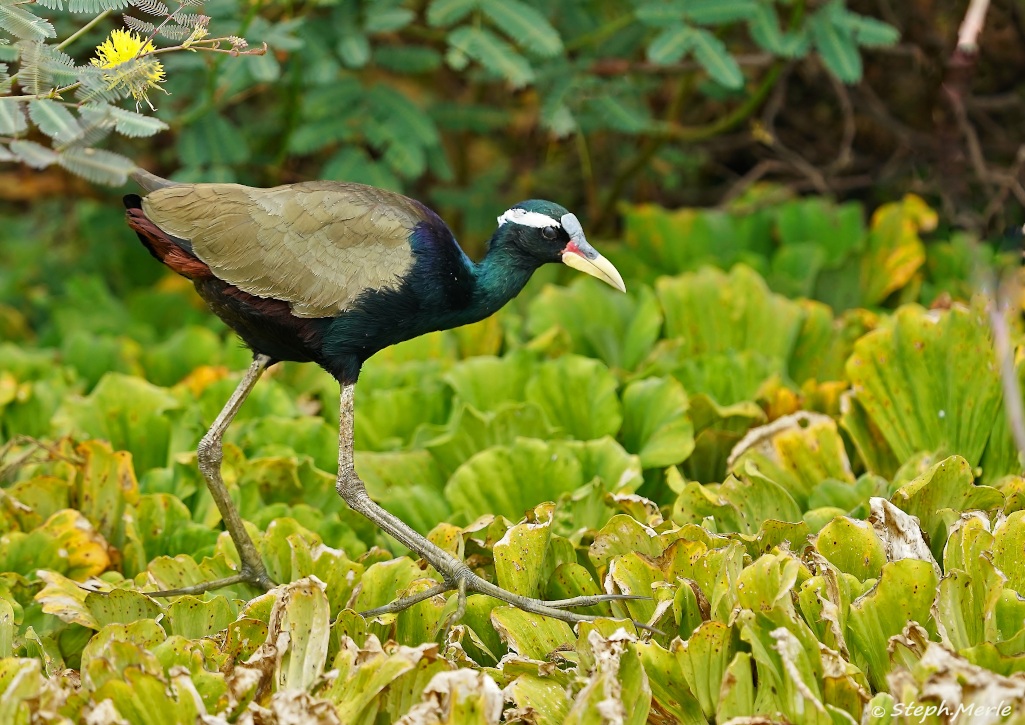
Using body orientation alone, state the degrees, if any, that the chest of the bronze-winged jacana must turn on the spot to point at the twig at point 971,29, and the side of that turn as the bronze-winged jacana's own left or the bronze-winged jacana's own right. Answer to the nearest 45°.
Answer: approximately 45° to the bronze-winged jacana's own left

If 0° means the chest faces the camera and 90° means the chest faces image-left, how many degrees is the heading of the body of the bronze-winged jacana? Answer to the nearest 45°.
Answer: approximately 270°
